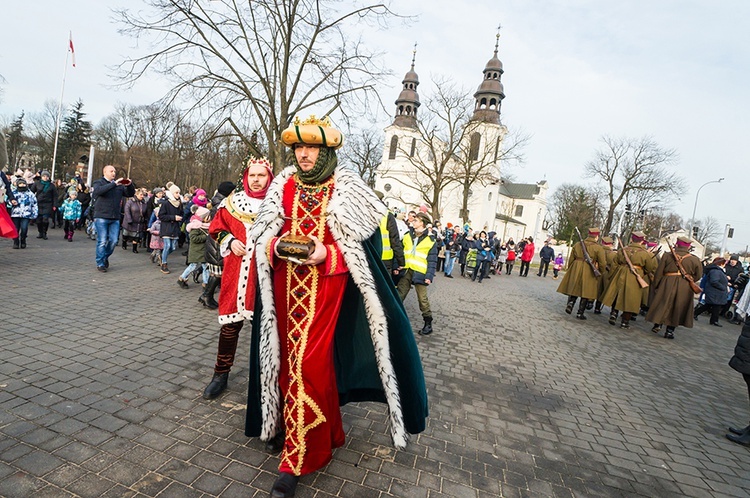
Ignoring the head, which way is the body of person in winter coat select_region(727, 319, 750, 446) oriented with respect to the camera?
to the viewer's left

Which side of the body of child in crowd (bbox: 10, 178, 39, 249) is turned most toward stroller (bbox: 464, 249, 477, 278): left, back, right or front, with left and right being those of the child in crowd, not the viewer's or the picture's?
left
